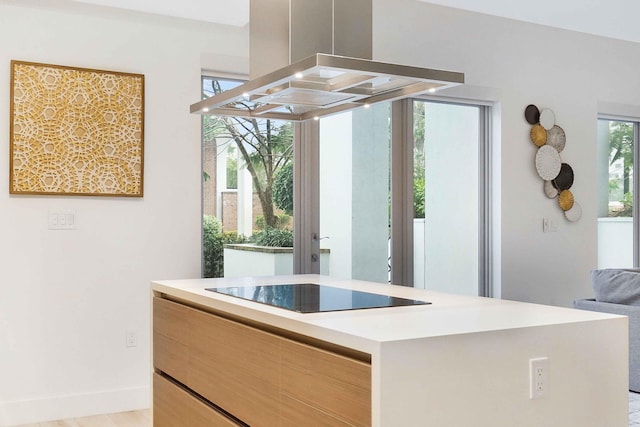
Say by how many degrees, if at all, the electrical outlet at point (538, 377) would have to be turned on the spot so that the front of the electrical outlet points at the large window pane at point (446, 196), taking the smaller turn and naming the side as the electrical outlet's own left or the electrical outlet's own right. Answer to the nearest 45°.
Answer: approximately 135° to the electrical outlet's own left

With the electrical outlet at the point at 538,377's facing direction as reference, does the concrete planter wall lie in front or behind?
behind

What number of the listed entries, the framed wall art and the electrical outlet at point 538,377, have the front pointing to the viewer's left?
0

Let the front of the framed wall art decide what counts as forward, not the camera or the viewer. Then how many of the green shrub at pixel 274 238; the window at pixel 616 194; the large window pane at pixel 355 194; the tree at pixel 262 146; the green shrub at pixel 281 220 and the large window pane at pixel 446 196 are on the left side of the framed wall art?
6

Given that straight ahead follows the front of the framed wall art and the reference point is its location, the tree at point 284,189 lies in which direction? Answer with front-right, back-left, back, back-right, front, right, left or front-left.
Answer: left

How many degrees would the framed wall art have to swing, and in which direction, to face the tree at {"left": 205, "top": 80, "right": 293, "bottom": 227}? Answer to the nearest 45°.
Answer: approximately 90° to its left

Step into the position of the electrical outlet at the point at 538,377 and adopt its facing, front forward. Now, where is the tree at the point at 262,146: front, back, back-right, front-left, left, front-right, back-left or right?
back

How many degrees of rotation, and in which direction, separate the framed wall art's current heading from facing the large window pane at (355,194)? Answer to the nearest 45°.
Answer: approximately 90° to its left

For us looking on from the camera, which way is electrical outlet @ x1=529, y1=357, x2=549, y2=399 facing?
facing the viewer and to the right of the viewer

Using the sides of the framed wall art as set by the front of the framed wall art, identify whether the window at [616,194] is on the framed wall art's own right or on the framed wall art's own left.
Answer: on the framed wall art's own left

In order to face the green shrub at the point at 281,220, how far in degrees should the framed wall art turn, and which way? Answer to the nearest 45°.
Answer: approximately 90° to its left

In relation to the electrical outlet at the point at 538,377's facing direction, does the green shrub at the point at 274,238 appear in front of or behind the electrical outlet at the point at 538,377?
behind

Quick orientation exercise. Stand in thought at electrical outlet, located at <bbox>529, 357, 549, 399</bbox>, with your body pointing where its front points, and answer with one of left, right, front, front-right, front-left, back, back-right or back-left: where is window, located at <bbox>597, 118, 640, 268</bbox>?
back-left

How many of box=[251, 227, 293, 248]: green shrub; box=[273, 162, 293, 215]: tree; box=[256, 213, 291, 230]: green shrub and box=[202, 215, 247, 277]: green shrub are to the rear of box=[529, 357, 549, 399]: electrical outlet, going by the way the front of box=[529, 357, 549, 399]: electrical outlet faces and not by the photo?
4

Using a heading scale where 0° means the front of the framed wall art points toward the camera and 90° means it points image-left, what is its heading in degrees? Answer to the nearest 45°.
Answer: approximately 0°

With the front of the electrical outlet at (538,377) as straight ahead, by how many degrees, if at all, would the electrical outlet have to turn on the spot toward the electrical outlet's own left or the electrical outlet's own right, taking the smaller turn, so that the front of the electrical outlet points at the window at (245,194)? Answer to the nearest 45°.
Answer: approximately 180°
